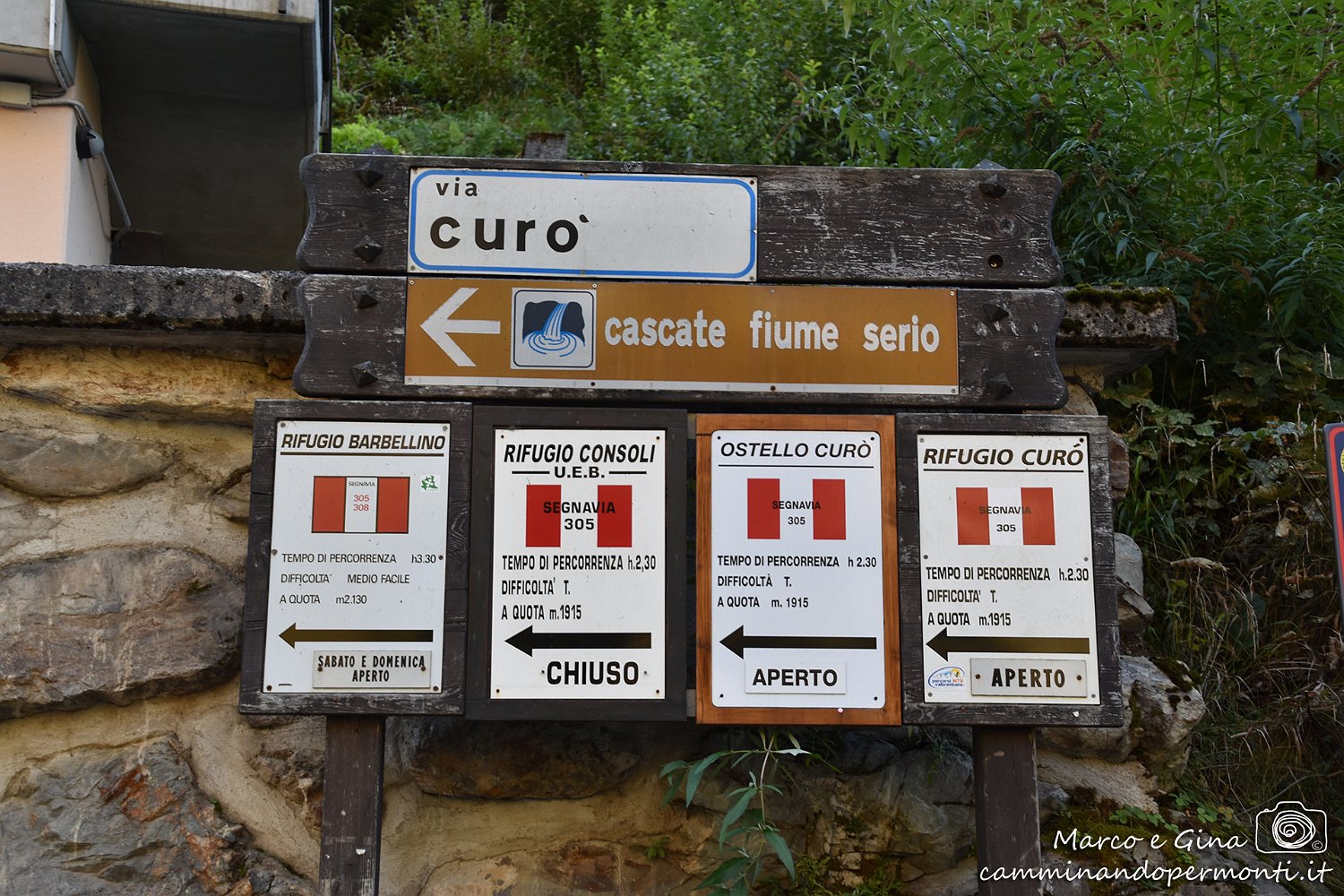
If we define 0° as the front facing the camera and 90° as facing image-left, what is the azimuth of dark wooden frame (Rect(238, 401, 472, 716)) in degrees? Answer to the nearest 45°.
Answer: approximately 0°

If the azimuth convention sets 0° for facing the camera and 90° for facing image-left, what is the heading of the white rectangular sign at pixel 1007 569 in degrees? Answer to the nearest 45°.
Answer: approximately 0°

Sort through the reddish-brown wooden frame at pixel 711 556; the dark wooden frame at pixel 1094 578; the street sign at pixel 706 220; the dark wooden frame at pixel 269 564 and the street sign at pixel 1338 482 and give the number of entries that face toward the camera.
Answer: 5

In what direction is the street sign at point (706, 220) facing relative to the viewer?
toward the camera

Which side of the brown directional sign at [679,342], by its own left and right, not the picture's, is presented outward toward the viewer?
front

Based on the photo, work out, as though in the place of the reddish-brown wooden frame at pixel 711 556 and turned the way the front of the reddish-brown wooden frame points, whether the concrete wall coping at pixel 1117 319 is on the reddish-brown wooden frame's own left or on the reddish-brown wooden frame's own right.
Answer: on the reddish-brown wooden frame's own left

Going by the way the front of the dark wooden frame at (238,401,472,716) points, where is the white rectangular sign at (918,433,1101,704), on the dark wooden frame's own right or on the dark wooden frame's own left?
on the dark wooden frame's own left

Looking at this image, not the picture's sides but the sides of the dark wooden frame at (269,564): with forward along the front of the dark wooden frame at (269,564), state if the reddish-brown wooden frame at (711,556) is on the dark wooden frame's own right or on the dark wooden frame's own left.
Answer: on the dark wooden frame's own left

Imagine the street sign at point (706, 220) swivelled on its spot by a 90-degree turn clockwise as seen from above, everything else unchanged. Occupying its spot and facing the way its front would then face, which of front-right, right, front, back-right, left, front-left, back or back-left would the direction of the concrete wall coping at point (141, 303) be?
front

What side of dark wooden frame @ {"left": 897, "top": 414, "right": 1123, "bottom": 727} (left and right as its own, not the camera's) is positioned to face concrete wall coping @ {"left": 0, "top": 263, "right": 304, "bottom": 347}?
right

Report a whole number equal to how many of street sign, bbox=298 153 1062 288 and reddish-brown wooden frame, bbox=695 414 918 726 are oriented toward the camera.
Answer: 2

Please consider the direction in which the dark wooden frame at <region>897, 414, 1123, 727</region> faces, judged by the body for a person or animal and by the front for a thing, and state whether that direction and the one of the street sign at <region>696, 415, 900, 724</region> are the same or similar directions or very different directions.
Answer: same or similar directions
